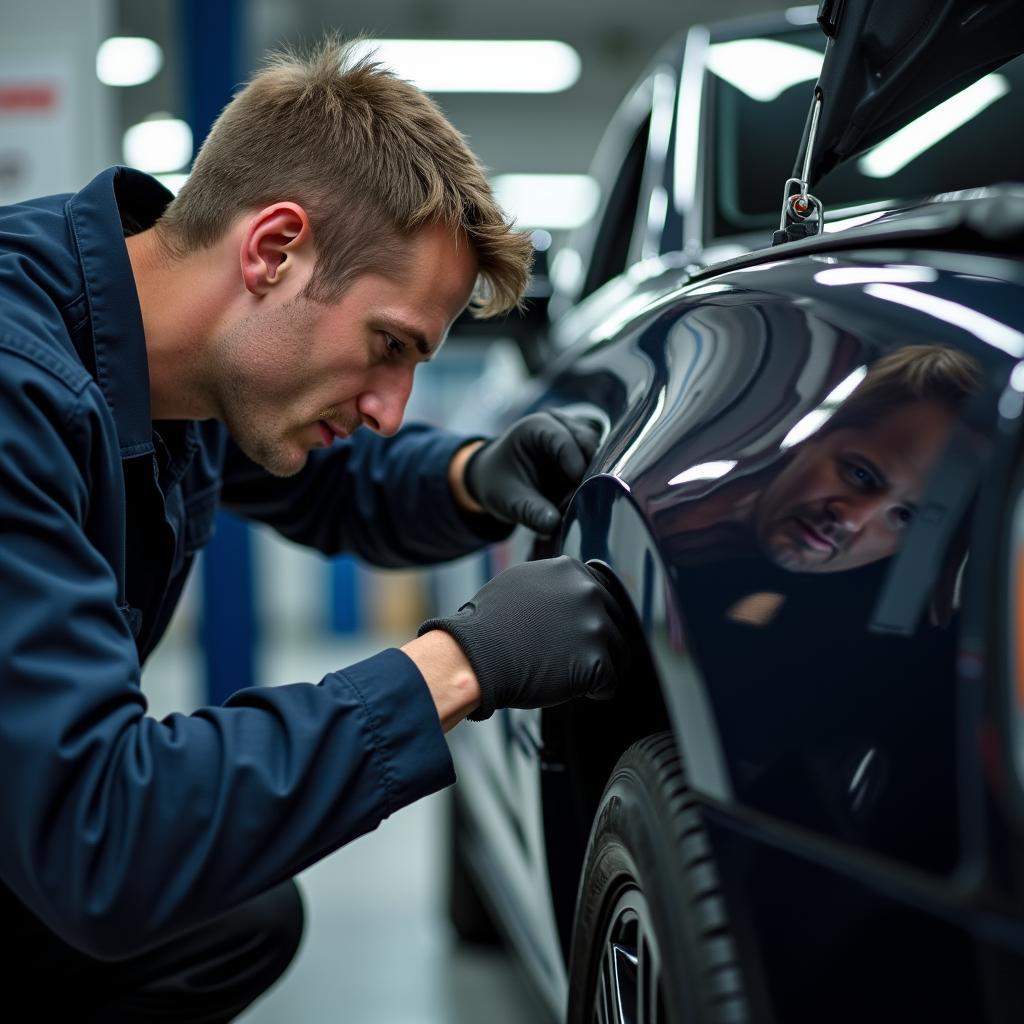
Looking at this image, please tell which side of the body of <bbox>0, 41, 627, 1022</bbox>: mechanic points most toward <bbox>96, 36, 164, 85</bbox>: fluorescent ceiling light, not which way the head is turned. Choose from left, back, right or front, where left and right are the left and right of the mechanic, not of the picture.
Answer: left

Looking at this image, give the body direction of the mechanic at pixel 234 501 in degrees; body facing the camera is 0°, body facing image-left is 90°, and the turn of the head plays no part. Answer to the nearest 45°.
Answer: approximately 270°

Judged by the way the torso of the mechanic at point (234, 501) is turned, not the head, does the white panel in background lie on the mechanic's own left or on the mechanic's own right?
on the mechanic's own left

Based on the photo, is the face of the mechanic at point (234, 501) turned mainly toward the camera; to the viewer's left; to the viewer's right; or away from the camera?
to the viewer's right

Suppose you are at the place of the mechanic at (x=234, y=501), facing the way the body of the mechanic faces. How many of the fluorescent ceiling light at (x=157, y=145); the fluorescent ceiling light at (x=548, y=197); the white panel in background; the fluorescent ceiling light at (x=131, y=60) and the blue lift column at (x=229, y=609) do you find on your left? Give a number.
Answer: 5

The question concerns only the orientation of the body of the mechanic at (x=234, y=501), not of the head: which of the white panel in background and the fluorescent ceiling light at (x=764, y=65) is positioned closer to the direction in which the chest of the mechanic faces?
the fluorescent ceiling light

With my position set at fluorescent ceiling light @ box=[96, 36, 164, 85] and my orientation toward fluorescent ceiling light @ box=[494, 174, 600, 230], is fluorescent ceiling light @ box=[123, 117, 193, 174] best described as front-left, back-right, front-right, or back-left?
front-left

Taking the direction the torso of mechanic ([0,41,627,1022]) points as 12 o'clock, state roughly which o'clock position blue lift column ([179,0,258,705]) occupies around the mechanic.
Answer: The blue lift column is roughly at 9 o'clock from the mechanic.

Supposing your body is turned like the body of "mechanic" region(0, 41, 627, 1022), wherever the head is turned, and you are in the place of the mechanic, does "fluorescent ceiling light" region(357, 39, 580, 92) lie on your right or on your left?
on your left

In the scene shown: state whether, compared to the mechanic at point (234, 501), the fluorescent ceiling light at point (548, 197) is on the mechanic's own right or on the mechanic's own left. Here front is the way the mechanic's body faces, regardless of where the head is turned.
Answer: on the mechanic's own left
